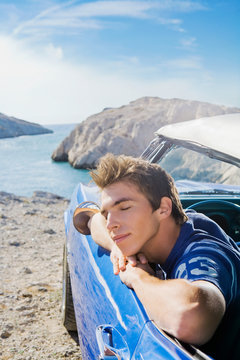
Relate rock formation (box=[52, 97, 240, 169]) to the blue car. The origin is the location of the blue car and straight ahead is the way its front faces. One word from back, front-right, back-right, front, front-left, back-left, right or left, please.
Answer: front-right

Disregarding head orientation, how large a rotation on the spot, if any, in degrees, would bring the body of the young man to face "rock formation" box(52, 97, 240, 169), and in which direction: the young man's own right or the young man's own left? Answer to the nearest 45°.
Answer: approximately 135° to the young man's own right

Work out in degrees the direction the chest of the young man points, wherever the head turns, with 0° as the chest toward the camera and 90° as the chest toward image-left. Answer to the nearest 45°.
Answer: approximately 45°

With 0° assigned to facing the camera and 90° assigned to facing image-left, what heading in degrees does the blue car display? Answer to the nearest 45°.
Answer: approximately 135°
